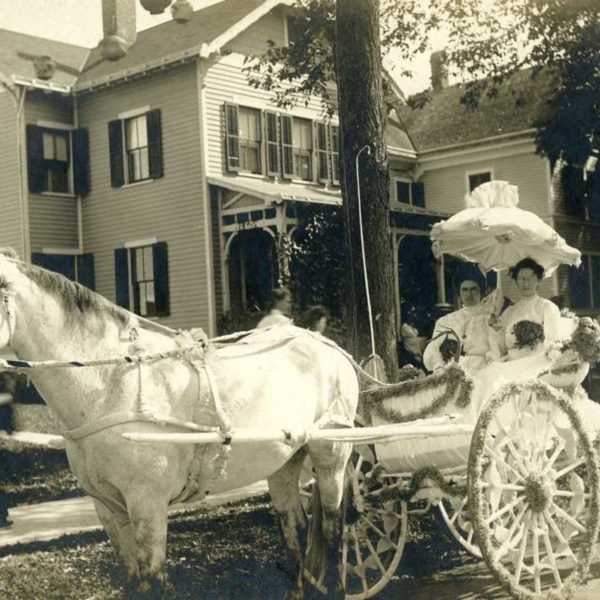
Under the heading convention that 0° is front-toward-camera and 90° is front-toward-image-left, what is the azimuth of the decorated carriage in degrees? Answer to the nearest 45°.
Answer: approximately 45°

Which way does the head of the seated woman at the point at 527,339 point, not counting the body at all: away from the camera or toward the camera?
toward the camera

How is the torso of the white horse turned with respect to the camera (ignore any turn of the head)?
to the viewer's left

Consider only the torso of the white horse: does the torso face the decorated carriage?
no

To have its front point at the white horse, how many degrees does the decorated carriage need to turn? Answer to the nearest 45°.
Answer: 0° — it already faces it

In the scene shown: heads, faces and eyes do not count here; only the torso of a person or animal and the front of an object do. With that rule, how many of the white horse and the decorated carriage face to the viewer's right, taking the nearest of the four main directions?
0

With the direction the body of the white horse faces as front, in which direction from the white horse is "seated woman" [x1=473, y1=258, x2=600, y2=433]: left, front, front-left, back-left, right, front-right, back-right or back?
back-right
